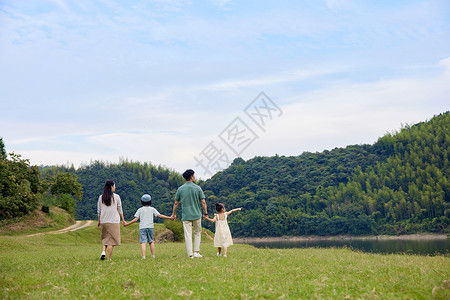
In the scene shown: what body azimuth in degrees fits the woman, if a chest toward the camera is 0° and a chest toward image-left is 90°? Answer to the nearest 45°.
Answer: approximately 180°

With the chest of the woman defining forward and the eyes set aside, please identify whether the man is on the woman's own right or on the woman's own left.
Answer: on the woman's own right
